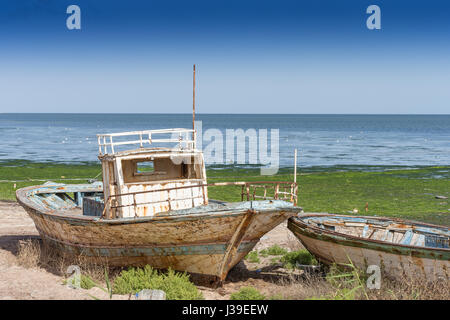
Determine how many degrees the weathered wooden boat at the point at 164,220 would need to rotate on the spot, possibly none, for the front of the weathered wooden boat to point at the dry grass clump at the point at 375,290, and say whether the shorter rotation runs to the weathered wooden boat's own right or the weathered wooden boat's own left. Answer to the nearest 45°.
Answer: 0° — it already faces it

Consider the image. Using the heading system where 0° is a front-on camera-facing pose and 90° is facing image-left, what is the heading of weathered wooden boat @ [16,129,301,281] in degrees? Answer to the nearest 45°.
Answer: approximately 315°

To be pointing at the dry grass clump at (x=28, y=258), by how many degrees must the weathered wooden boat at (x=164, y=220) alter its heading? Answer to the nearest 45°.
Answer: approximately 180°
